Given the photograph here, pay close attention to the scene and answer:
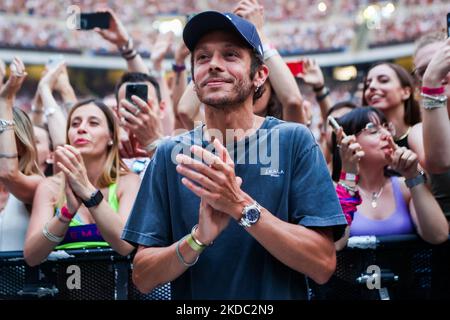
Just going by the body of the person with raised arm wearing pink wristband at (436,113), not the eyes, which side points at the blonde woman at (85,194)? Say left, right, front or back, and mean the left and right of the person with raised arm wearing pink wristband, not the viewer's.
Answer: right

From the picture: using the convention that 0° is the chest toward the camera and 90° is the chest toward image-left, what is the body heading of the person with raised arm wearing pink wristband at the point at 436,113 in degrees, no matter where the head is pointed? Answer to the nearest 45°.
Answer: approximately 0°

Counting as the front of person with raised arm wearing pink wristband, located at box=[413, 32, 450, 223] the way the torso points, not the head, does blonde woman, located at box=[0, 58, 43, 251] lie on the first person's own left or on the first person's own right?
on the first person's own right

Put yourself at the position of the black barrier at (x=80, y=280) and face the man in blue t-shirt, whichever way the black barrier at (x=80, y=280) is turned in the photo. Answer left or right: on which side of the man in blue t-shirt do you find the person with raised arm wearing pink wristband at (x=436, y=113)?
left

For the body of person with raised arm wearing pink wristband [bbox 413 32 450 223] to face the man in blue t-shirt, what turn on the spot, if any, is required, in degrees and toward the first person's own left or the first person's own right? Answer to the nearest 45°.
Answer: approximately 45° to the first person's own right

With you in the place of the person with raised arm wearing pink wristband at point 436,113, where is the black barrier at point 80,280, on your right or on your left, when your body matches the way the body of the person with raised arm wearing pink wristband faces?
on your right
